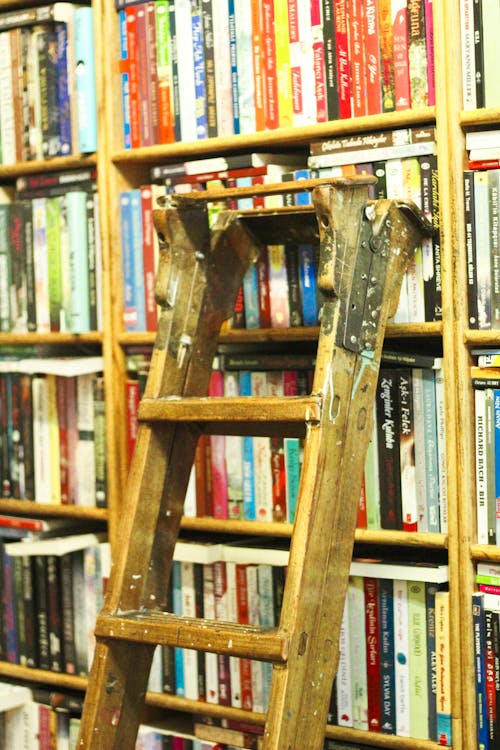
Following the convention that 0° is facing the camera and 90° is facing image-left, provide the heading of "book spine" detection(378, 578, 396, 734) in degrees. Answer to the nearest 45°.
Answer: approximately 0°
